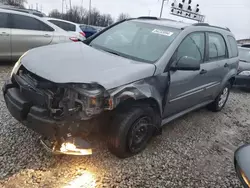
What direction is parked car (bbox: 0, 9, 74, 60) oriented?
to the viewer's left

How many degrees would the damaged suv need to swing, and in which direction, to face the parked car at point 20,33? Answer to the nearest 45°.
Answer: approximately 90° to its right

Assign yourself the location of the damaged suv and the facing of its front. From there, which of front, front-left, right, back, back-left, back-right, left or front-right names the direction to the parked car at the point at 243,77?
back

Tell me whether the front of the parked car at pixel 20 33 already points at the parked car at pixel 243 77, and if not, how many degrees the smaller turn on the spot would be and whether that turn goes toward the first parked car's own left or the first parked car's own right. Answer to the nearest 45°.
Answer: approximately 180°

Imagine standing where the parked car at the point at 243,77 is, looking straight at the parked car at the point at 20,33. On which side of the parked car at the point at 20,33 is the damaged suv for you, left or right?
left

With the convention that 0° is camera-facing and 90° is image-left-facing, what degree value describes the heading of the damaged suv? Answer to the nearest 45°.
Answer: approximately 45°
